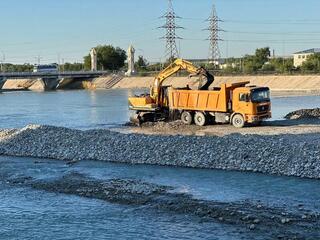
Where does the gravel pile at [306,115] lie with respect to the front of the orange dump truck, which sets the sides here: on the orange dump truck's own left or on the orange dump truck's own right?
on the orange dump truck's own left

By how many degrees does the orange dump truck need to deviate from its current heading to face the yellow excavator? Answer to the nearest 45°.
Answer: approximately 180°

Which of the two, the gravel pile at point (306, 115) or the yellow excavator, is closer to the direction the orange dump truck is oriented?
the gravel pile

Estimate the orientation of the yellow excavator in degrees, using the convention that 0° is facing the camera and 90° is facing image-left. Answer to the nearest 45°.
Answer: approximately 270°

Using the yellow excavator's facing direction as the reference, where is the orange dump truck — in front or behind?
in front

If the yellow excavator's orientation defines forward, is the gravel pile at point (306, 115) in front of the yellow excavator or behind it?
in front

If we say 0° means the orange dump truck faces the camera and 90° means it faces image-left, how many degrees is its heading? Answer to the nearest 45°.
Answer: approximately 315°
